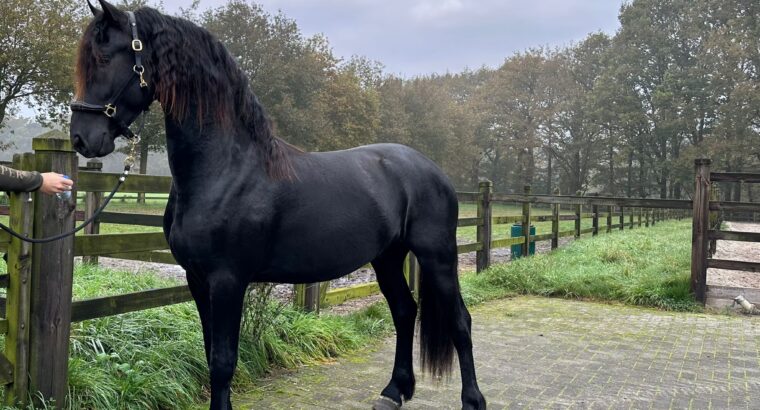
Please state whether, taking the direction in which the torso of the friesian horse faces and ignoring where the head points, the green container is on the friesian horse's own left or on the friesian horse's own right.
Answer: on the friesian horse's own right

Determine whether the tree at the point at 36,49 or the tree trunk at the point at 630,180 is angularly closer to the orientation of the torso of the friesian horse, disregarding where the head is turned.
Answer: the tree

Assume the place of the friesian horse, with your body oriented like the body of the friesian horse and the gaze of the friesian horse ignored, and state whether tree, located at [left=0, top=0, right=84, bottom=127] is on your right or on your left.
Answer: on your right

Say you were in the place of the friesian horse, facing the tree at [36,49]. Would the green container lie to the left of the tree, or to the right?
right

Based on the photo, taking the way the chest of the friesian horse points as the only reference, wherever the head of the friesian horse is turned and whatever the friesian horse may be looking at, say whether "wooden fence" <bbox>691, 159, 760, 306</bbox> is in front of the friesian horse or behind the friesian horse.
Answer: behind

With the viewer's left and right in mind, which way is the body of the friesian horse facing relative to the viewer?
facing to the left of the viewer

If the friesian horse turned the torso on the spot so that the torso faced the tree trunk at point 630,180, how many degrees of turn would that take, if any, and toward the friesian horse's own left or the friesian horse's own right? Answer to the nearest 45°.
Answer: approximately 135° to the friesian horse's own right

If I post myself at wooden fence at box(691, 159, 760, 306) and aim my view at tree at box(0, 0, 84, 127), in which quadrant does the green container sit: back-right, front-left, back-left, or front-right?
front-right

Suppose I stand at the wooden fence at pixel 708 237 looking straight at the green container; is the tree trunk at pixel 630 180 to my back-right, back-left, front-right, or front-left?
front-right
